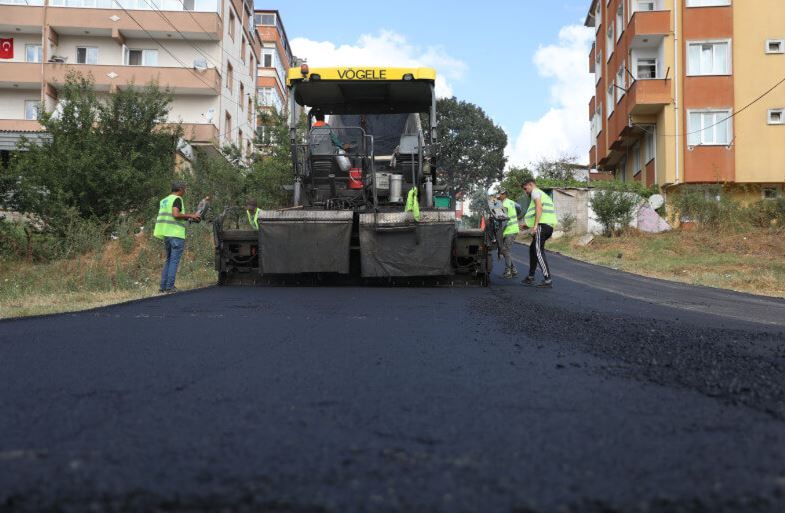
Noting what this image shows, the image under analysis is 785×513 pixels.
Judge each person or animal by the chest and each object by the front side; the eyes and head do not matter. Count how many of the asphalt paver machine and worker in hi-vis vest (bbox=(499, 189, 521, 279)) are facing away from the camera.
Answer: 1

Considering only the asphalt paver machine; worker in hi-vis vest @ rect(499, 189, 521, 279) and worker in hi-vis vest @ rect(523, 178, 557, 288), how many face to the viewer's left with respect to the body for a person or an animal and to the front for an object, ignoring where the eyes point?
2

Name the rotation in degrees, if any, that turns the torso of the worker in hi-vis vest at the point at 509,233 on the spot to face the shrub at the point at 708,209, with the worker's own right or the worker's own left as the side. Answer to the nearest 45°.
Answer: approximately 135° to the worker's own right

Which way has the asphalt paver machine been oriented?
away from the camera

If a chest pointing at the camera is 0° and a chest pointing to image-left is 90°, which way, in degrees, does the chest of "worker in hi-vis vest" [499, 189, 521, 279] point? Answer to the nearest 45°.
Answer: approximately 90°

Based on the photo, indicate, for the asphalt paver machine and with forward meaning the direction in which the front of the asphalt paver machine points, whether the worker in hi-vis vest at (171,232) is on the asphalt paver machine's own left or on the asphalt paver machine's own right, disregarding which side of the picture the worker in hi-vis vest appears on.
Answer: on the asphalt paver machine's own left

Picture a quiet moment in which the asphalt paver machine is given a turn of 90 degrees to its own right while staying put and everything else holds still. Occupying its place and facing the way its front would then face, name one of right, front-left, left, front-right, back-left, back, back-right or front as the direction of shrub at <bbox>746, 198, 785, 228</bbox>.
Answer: front-left

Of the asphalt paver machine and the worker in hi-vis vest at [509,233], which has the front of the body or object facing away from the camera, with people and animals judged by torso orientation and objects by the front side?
the asphalt paver machine

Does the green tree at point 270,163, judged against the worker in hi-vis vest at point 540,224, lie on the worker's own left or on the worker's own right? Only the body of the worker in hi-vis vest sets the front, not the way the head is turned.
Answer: on the worker's own right

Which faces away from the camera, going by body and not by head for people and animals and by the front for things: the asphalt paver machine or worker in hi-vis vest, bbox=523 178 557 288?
the asphalt paver machine

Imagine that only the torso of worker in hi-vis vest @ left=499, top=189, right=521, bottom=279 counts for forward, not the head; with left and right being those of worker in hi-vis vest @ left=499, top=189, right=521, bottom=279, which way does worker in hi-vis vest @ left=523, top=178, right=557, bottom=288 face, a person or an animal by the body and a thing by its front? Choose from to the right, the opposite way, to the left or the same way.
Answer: the same way

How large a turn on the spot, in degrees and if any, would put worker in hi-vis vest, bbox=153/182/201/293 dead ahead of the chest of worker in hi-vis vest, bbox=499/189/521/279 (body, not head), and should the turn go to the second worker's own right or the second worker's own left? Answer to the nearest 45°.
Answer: approximately 45° to the second worker's own left

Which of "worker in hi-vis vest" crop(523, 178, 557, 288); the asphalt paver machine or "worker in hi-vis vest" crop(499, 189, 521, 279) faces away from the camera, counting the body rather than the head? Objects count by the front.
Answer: the asphalt paver machine
